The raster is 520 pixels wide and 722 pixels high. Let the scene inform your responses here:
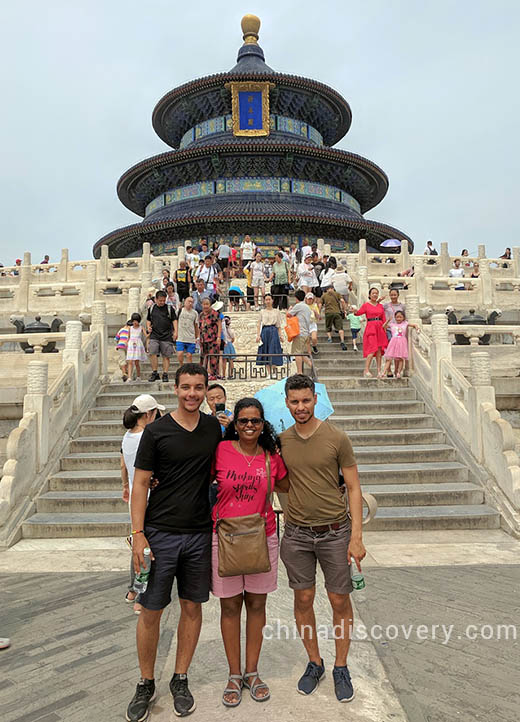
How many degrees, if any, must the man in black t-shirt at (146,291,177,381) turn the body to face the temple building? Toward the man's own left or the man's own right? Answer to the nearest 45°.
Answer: approximately 180°

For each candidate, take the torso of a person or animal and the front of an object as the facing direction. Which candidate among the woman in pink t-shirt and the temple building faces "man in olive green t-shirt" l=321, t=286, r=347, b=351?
the temple building

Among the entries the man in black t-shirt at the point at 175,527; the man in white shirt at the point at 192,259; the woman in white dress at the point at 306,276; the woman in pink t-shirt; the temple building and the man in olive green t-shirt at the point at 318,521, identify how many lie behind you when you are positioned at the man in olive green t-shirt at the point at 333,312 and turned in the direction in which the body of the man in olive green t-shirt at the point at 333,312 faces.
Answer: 3

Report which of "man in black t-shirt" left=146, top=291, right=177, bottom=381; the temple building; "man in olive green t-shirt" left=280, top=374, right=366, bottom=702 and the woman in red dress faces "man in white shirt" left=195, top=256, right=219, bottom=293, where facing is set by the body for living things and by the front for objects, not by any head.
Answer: the temple building

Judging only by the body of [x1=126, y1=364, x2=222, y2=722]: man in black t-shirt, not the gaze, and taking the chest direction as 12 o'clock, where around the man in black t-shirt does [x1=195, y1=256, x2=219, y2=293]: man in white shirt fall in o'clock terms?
The man in white shirt is roughly at 6 o'clock from the man in black t-shirt.

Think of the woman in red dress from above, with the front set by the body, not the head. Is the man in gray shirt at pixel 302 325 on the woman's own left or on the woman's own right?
on the woman's own right
